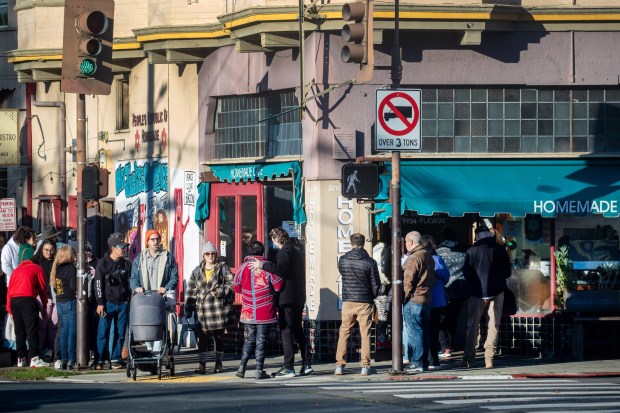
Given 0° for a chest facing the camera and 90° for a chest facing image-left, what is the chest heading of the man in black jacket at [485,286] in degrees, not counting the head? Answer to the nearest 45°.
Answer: approximately 180°

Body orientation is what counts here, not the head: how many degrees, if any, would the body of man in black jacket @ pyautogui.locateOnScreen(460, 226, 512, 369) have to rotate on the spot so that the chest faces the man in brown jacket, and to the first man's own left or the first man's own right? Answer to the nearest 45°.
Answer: approximately 135° to the first man's own left

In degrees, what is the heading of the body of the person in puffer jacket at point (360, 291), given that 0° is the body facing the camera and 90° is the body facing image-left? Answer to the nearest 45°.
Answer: approximately 180°

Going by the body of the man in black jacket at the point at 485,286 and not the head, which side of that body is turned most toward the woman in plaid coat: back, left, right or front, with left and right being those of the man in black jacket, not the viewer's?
left

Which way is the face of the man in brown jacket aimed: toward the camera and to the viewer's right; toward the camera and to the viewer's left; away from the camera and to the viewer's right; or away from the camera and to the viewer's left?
away from the camera and to the viewer's left

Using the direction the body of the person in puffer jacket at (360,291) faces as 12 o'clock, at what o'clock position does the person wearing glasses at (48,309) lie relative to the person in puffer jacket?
The person wearing glasses is roughly at 10 o'clock from the person in puffer jacket.
